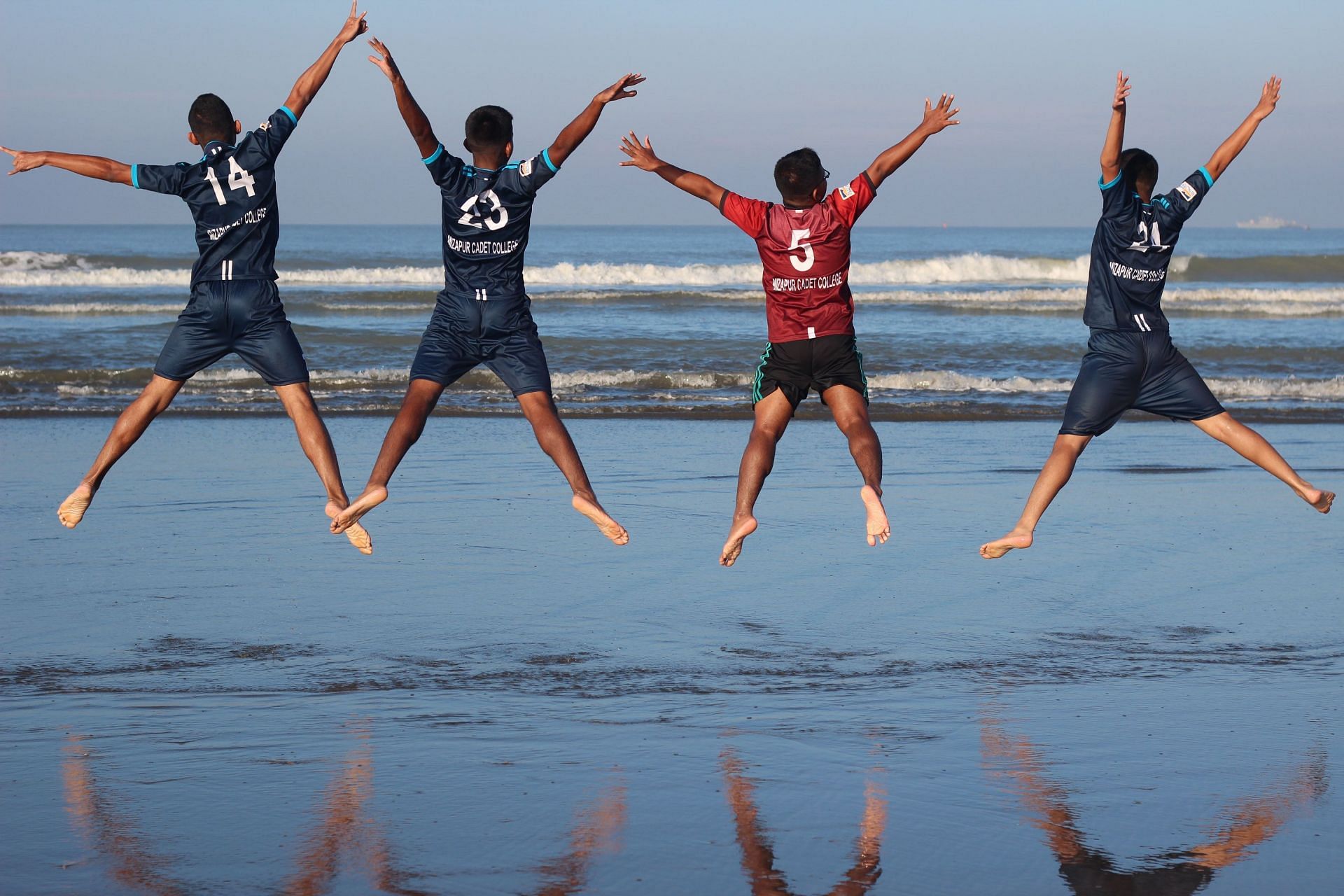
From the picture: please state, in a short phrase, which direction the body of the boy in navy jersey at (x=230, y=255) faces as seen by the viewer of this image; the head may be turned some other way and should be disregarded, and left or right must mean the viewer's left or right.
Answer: facing away from the viewer

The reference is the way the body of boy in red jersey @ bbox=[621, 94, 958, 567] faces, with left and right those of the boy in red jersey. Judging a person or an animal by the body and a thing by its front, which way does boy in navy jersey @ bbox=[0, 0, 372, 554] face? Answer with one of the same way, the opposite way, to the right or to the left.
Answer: the same way

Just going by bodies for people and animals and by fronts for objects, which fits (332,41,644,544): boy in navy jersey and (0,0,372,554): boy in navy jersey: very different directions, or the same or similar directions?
same or similar directions

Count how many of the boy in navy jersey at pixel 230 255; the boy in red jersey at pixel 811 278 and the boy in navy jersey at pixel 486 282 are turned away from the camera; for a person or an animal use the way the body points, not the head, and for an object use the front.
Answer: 3

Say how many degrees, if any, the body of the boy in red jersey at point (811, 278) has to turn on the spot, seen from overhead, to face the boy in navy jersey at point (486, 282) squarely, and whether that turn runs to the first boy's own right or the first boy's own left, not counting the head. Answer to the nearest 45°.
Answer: approximately 90° to the first boy's own left

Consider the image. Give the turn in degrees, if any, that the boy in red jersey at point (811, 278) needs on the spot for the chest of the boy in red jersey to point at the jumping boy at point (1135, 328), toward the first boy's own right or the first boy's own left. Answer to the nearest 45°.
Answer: approximately 90° to the first boy's own right

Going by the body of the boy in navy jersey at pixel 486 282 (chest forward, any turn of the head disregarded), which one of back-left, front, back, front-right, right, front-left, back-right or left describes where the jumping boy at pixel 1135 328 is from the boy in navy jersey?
right

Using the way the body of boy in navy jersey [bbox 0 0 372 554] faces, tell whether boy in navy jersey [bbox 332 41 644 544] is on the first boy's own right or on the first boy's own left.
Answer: on the first boy's own right

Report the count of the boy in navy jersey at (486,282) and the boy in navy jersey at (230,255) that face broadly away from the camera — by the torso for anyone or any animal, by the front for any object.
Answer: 2

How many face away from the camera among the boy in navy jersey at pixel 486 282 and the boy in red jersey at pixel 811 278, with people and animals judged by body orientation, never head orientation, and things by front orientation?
2

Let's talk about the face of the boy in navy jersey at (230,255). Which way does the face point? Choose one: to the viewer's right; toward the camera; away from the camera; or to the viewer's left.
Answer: away from the camera

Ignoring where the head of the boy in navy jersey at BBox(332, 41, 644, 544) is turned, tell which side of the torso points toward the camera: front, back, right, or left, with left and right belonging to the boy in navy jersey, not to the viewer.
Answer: back

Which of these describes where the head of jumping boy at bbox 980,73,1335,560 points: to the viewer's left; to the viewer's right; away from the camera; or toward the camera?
away from the camera

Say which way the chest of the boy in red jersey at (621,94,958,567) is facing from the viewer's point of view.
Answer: away from the camera

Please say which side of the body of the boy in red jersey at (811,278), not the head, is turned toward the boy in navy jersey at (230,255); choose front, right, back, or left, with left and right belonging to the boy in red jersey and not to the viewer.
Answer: left

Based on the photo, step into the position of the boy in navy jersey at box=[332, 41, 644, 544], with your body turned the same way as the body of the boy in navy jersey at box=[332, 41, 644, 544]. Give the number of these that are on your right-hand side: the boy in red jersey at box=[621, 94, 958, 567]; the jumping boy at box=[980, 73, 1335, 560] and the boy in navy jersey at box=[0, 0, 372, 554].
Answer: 2

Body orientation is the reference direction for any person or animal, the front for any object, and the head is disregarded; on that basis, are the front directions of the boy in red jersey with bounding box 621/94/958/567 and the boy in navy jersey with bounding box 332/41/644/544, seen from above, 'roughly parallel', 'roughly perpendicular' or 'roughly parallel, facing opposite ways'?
roughly parallel
